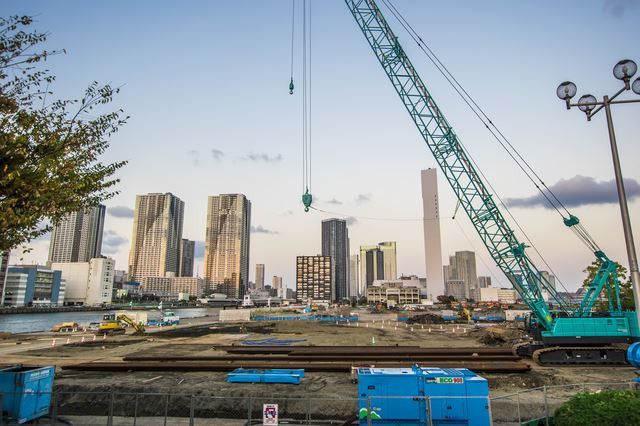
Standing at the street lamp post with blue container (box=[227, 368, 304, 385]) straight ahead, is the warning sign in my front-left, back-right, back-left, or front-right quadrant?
front-left

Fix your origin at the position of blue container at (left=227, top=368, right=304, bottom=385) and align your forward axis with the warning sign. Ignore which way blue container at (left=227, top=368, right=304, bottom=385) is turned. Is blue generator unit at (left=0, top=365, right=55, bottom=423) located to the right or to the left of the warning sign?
right

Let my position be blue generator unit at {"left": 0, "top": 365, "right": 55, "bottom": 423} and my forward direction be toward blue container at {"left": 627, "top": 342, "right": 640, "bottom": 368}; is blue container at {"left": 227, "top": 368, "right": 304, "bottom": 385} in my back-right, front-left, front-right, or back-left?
front-left

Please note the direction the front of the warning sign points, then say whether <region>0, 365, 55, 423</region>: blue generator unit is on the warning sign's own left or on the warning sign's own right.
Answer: on the warning sign's own right

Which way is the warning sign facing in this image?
toward the camera

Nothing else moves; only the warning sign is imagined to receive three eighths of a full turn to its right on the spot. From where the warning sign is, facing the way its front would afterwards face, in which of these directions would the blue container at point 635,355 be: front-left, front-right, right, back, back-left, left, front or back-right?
back-right

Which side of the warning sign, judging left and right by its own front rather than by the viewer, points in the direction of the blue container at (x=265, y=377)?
back

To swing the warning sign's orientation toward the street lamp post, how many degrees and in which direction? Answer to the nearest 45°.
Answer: approximately 45° to its left

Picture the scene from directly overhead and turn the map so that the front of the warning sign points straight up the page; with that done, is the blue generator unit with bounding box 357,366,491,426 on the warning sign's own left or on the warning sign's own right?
on the warning sign's own left
